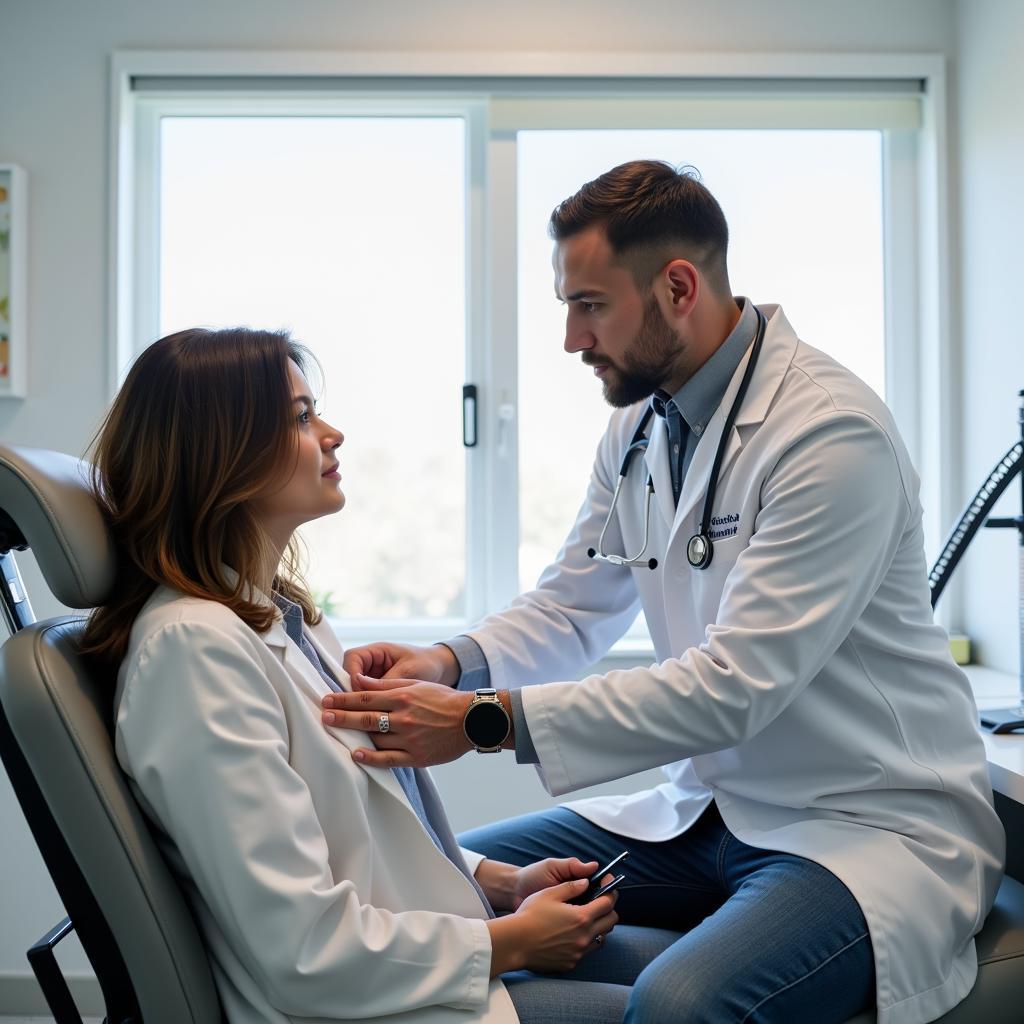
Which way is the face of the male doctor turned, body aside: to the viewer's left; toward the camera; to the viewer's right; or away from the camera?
to the viewer's left

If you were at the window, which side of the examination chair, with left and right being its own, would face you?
left

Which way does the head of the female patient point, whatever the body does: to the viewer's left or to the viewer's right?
to the viewer's right

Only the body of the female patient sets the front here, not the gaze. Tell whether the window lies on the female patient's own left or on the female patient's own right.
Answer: on the female patient's own left

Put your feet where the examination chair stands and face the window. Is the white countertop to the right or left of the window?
right

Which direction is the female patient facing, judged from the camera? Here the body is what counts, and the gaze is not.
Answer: to the viewer's right

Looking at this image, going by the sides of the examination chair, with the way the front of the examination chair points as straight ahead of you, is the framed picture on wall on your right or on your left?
on your left

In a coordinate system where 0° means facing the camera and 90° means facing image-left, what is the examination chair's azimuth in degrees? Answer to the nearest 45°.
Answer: approximately 270°

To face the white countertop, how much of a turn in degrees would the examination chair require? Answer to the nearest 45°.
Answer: approximately 45° to its left
